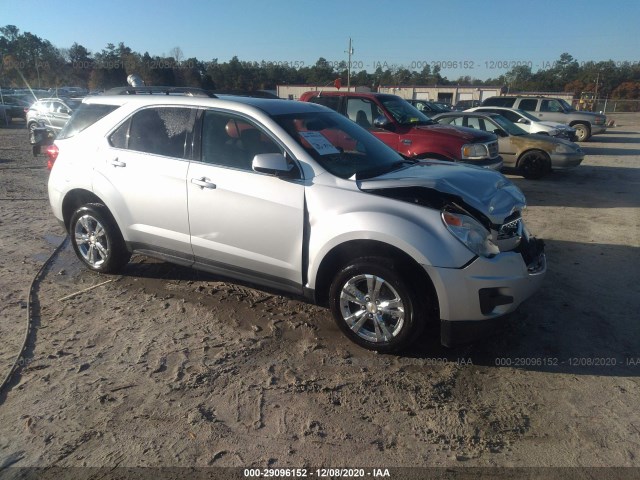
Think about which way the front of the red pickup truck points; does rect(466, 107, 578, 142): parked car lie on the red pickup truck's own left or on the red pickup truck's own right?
on the red pickup truck's own left

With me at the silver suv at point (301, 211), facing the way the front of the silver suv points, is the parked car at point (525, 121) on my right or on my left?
on my left

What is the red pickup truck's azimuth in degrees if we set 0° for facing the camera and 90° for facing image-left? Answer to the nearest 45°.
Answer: approximately 315°

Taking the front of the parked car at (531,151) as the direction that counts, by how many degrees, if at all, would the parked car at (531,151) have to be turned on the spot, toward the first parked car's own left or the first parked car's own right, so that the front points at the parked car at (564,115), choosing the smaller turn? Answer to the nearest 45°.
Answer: approximately 135° to the first parked car's own left

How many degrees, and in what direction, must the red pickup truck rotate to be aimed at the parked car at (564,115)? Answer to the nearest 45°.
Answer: approximately 90° to its left
